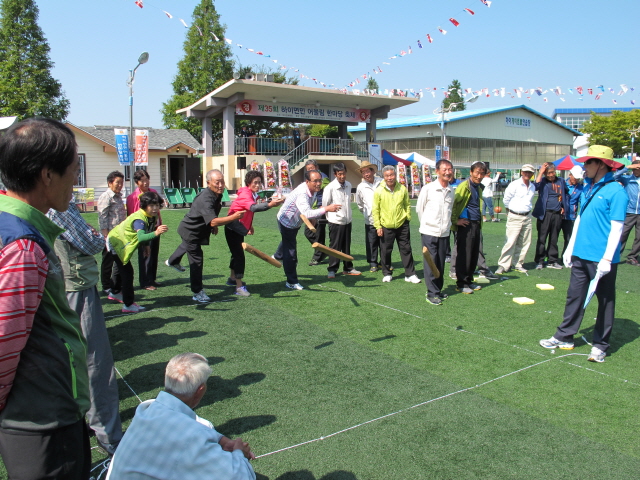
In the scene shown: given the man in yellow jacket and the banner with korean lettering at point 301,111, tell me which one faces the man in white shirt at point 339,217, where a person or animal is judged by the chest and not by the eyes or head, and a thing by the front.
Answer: the banner with korean lettering

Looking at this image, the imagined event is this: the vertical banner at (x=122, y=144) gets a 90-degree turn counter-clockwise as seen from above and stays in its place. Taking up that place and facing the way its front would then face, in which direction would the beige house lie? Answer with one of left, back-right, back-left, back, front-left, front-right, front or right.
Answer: left

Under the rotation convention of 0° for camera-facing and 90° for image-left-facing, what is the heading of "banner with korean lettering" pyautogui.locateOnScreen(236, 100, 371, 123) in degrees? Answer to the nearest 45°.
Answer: approximately 0°

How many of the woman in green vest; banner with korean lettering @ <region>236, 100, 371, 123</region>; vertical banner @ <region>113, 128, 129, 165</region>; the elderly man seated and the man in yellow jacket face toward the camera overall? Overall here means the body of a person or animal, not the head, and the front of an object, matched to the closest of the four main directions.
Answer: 3

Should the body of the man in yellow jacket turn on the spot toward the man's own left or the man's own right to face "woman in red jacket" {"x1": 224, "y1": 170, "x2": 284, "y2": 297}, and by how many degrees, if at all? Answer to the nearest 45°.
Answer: approximately 45° to the man's own right

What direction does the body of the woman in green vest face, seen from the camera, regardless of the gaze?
to the viewer's right

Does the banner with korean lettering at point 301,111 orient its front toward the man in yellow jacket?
yes

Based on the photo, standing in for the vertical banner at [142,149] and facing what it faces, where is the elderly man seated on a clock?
The elderly man seated is roughly at 12 o'clock from the vertical banner.

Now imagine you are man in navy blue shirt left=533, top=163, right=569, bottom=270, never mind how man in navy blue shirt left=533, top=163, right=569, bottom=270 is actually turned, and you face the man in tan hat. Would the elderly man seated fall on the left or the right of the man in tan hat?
left

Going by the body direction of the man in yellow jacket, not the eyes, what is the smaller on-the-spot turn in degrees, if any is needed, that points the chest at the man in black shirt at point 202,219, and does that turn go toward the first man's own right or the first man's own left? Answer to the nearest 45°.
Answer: approximately 45° to the first man's own right

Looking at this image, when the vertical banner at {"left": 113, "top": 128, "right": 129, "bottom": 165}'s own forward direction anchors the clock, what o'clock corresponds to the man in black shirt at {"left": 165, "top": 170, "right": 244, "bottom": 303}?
The man in black shirt is roughly at 12 o'clock from the vertical banner.

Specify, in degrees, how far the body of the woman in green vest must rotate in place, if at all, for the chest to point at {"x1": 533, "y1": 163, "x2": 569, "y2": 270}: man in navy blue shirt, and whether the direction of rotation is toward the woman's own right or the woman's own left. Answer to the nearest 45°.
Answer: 0° — they already face them

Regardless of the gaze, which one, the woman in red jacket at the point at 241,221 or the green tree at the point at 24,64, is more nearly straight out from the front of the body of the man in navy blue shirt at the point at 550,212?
the woman in red jacket
